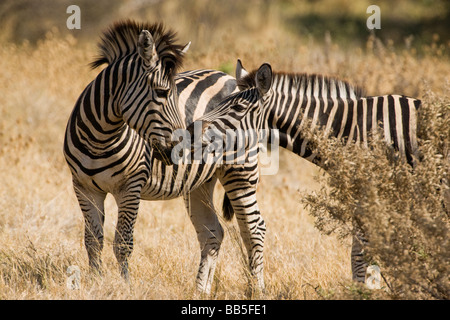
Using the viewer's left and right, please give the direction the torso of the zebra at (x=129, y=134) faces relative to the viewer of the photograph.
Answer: facing the viewer and to the left of the viewer

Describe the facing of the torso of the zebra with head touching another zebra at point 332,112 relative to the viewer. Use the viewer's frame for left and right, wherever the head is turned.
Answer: facing to the left of the viewer

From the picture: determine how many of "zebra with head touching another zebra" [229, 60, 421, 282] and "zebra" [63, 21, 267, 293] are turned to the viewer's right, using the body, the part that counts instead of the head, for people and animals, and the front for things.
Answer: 0

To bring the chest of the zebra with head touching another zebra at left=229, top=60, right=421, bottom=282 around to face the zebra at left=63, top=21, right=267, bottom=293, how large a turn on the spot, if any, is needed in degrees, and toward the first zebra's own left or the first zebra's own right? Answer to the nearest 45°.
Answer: approximately 45° to the first zebra's own left
